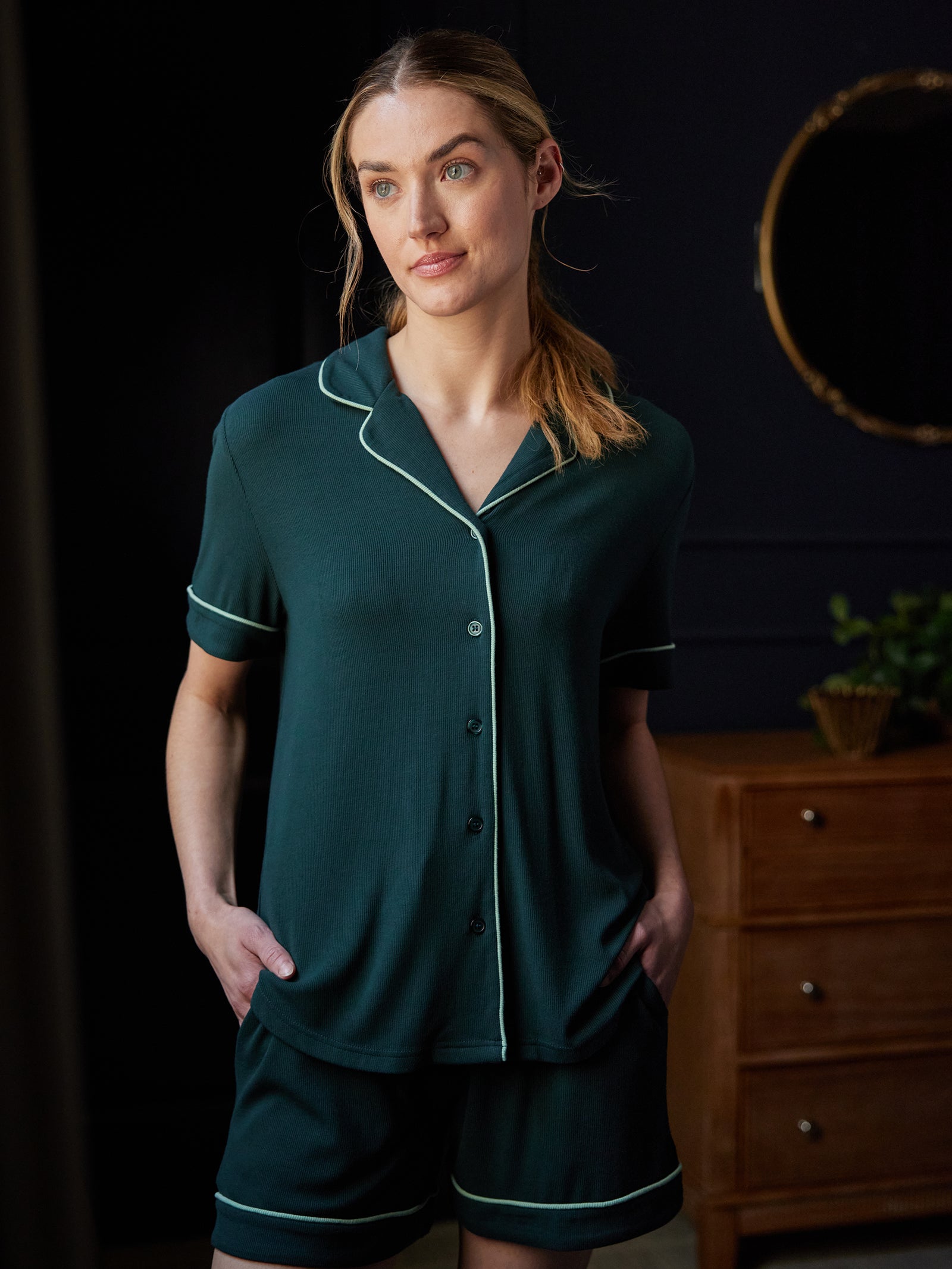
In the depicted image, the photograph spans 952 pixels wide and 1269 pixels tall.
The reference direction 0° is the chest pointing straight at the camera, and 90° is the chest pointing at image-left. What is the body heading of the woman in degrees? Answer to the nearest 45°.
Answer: approximately 0°

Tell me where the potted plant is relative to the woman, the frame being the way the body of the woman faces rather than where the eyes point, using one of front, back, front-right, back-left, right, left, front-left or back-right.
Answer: back-left

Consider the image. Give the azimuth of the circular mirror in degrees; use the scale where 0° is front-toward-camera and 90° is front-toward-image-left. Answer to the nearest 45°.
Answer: approximately 0°

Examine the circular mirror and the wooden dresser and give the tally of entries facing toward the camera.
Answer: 2

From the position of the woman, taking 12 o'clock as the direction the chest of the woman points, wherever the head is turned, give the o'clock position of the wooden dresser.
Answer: The wooden dresser is roughly at 7 o'clock from the woman.
